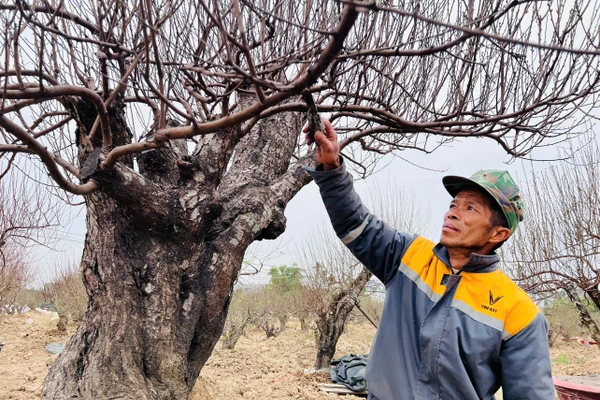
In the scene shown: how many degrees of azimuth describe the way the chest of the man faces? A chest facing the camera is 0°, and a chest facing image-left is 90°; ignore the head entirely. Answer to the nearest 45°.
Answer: approximately 45°

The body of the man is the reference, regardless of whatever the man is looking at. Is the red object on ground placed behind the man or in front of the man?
behind

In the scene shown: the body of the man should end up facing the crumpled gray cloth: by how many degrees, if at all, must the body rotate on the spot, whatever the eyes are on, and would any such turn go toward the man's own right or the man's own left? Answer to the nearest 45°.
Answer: approximately 135° to the man's own right
